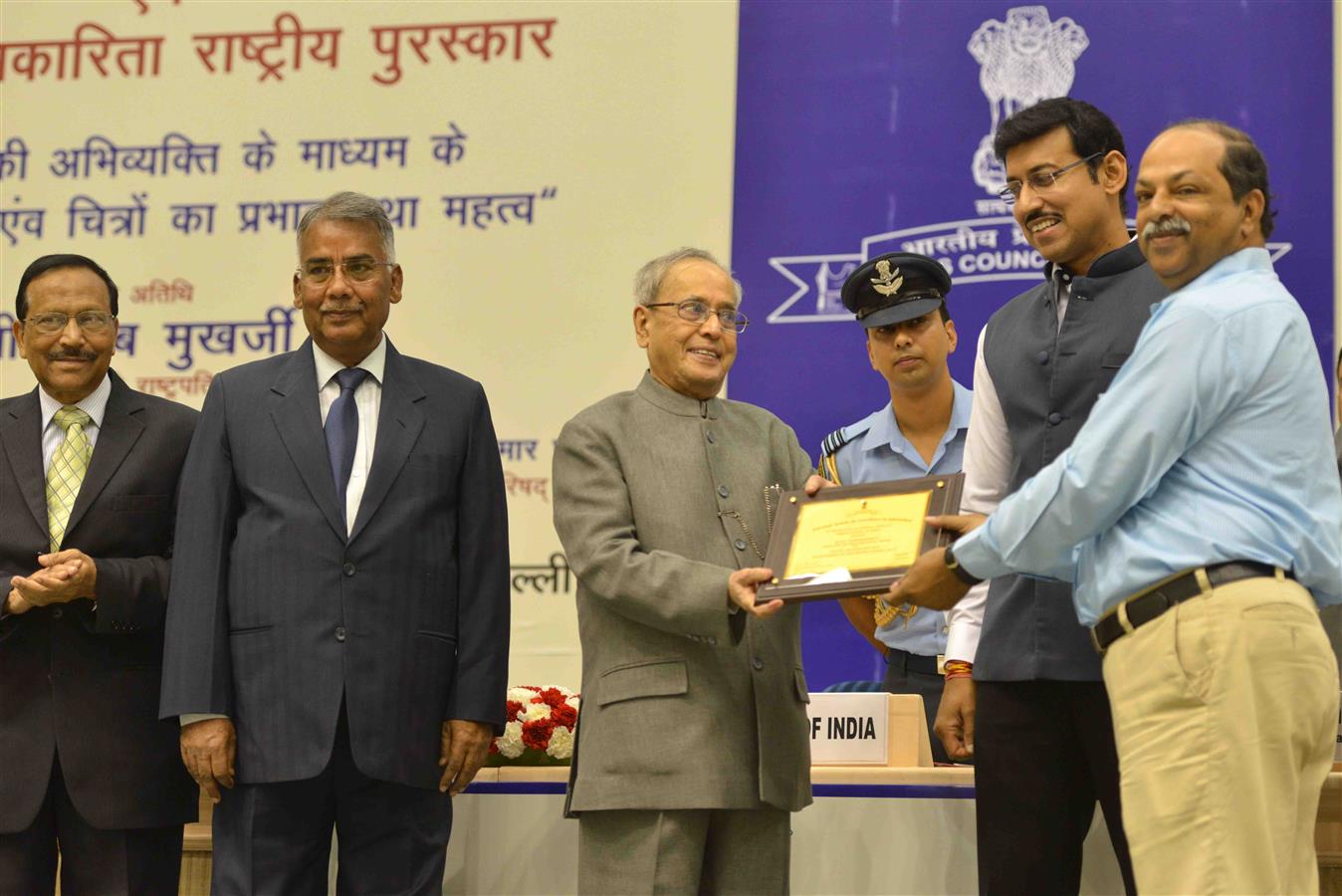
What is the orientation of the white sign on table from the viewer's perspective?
toward the camera

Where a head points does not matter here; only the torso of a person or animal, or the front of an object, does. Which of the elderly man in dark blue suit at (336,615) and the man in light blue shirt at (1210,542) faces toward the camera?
the elderly man in dark blue suit

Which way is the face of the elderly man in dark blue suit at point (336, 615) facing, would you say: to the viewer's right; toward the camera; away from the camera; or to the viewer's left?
toward the camera

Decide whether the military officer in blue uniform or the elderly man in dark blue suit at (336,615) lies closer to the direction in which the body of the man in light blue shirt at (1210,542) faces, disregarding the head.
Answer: the elderly man in dark blue suit

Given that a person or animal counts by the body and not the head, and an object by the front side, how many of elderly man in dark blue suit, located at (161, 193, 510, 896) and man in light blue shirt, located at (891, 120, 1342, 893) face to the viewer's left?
1

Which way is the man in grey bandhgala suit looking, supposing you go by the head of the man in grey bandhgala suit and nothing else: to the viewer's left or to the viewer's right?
to the viewer's right

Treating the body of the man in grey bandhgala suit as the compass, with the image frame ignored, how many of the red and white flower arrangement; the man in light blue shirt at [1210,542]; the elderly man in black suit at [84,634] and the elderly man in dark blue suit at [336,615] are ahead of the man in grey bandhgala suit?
1

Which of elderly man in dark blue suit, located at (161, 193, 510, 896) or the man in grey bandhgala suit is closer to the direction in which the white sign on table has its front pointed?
the man in grey bandhgala suit

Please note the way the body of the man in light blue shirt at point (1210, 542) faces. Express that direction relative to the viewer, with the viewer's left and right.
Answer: facing to the left of the viewer

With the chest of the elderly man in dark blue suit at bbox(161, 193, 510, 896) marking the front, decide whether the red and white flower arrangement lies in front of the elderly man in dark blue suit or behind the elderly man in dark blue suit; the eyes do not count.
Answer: behind

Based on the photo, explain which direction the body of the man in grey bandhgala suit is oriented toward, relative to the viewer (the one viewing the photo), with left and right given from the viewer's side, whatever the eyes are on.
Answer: facing the viewer and to the right of the viewer

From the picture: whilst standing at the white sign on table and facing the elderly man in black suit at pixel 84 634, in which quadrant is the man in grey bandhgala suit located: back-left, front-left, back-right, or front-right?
front-left

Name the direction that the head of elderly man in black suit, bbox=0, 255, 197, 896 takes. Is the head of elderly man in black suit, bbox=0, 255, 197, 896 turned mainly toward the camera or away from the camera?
toward the camera

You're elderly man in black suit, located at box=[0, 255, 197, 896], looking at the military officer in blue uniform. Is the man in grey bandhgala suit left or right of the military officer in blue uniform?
right

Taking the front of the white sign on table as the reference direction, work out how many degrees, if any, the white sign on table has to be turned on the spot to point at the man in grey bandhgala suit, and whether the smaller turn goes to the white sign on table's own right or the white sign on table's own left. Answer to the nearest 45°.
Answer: approximately 45° to the white sign on table's own right

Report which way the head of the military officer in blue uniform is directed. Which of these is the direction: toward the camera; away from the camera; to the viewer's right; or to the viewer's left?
toward the camera

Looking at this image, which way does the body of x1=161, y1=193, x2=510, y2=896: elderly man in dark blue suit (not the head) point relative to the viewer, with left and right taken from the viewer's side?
facing the viewer
